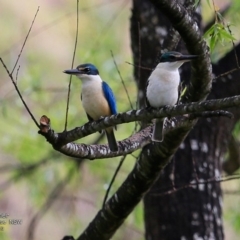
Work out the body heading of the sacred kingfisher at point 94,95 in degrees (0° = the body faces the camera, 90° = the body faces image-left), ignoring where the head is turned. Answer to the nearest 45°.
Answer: approximately 45°
